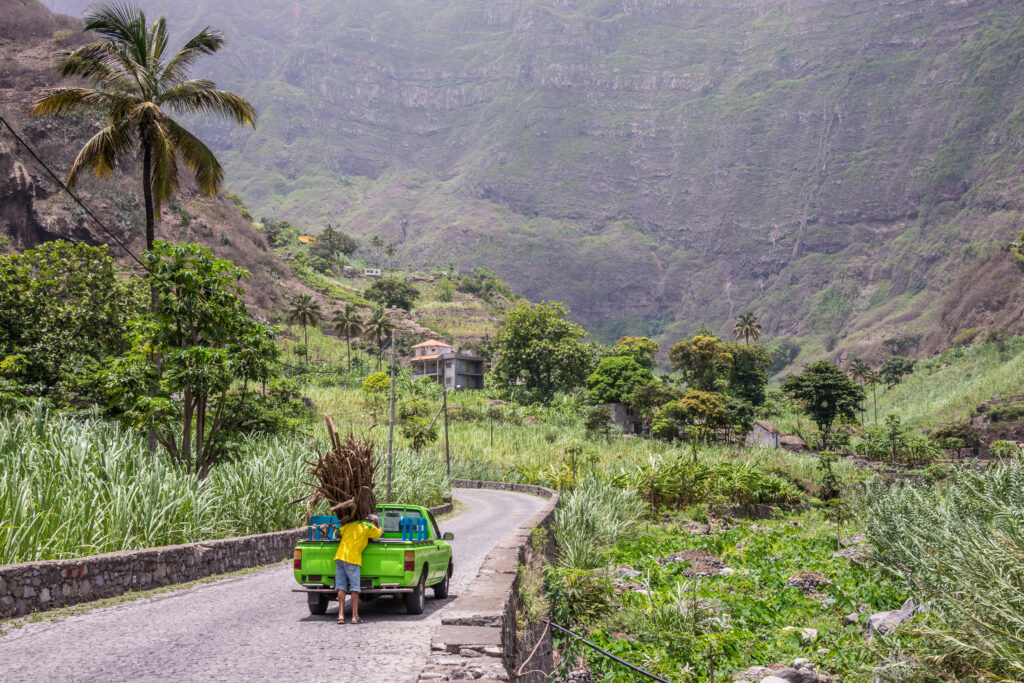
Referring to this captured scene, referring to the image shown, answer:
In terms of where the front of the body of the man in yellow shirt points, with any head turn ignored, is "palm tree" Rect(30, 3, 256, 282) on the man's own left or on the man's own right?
on the man's own left

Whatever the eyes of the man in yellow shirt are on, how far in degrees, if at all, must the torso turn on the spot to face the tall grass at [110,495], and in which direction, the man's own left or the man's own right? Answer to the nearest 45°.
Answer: approximately 90° to the man's own left

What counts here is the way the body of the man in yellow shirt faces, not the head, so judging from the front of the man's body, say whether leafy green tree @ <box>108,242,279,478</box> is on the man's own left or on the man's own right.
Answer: on the man's own left

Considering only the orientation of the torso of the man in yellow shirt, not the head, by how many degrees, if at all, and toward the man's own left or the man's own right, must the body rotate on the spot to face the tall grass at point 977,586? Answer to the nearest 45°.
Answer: approximately 90° to the man's own right

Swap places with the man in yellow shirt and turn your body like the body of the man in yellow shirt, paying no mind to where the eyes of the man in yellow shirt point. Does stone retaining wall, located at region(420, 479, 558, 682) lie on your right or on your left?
on your right

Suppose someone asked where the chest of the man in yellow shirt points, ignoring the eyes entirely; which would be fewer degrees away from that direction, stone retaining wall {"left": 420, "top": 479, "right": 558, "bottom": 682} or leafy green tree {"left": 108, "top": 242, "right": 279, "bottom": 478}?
the leafy green tree

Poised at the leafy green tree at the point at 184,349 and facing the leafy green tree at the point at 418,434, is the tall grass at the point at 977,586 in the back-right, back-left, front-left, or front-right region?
back-right

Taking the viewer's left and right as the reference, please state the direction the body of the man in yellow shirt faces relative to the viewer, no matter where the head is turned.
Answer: facing away from the viewer and to the right of the viewer

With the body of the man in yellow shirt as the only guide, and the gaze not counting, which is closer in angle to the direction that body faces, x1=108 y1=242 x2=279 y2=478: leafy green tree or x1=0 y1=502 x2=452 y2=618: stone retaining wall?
the leafy green tree

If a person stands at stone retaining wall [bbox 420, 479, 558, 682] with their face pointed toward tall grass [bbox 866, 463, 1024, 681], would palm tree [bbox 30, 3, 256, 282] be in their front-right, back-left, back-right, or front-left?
back-left
